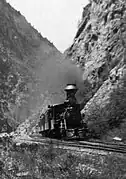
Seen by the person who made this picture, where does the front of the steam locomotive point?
facing the viewer and to the right of the viewer
